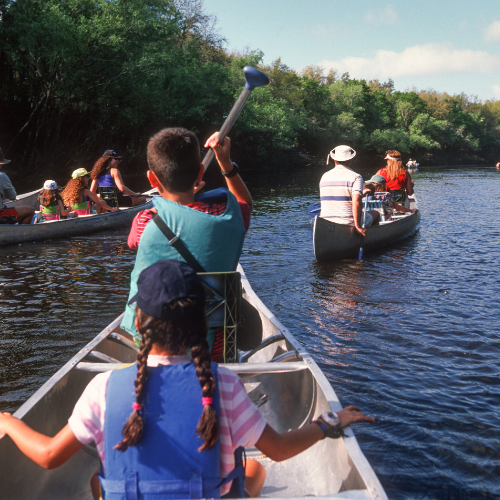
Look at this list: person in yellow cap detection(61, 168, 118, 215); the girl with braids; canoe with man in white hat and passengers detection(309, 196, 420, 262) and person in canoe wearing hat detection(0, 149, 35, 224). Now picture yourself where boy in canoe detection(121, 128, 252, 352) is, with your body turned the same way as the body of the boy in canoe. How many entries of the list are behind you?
1

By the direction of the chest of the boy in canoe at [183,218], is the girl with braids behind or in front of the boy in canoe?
behind

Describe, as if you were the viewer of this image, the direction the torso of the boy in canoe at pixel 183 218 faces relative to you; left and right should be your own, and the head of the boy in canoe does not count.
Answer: facing away from the viewer

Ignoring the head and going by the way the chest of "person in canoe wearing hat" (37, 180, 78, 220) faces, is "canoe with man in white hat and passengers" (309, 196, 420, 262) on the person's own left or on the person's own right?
on the person's own right

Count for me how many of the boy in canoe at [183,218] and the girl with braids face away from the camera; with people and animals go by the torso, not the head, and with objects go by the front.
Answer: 2

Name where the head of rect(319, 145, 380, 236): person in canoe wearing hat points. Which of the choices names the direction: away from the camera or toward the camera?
away from the camera

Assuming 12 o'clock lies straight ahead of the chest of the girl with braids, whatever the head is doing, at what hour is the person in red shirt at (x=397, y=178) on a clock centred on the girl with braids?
The person in red shirt is roughly at 1 o'clock from the girl with braids.

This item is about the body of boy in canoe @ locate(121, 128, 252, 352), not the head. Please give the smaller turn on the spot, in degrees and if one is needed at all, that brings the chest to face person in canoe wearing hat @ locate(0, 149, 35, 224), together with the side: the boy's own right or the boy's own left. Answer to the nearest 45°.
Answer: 0° — they already face them

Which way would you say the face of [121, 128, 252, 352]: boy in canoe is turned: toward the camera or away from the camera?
away from the camera

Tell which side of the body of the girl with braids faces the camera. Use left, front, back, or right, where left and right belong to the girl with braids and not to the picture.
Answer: back

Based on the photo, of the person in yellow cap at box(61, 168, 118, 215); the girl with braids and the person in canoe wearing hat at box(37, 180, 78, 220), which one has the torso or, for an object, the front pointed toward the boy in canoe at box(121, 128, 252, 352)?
the girl with braids
